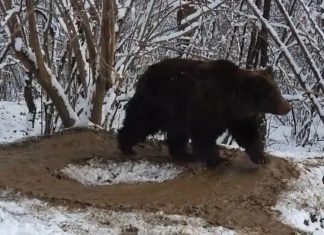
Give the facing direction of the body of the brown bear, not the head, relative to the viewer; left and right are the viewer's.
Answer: facing to the right of the viewer

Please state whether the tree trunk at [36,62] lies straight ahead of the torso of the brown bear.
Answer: no

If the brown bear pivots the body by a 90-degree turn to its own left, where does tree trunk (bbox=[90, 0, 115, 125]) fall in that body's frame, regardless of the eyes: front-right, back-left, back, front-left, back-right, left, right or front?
front-left
